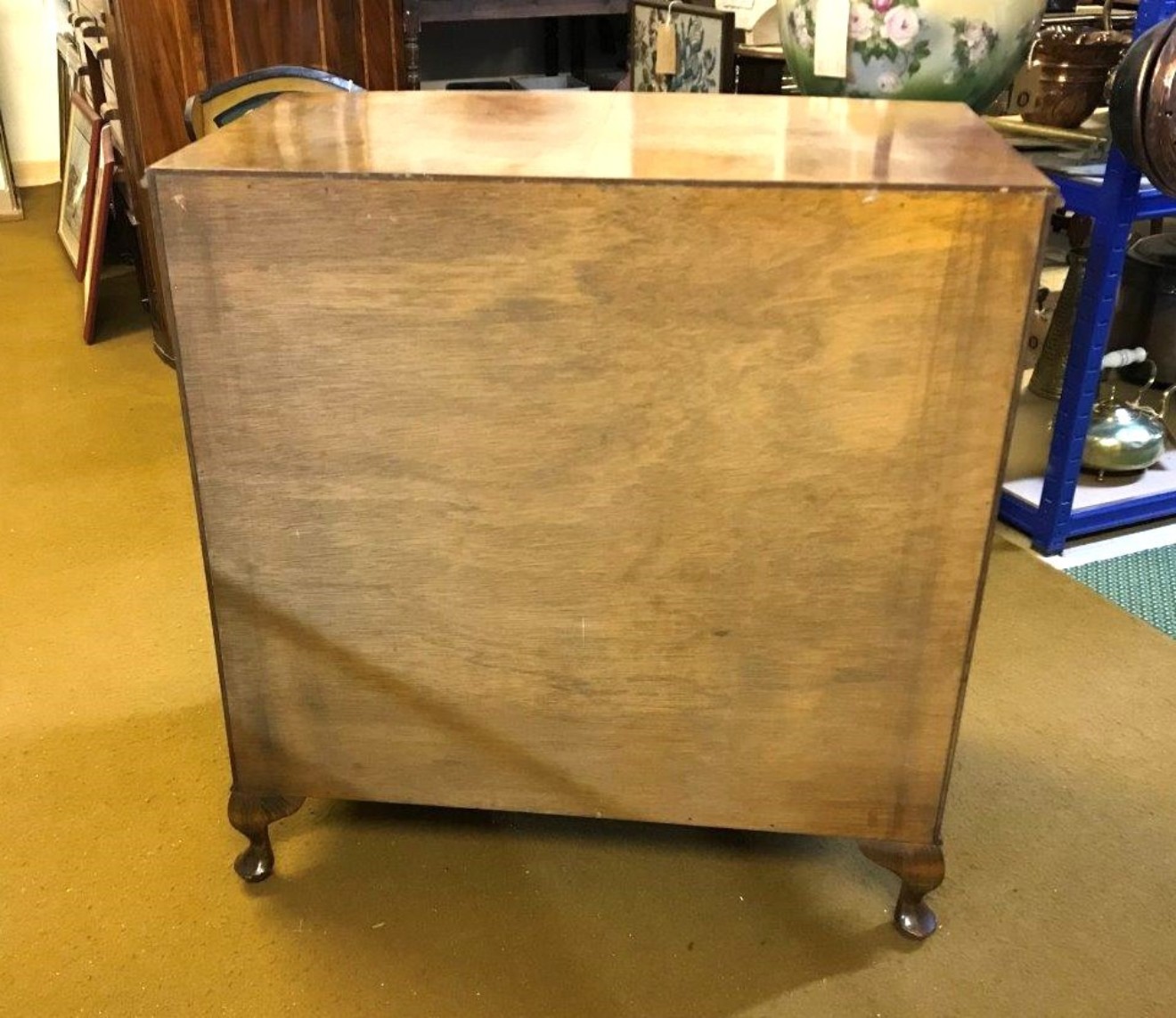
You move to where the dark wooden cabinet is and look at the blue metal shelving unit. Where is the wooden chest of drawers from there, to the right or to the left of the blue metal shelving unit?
right

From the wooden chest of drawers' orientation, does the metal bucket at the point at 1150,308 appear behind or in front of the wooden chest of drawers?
in front

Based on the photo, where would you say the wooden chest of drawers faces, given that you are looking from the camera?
facing away from the viewer

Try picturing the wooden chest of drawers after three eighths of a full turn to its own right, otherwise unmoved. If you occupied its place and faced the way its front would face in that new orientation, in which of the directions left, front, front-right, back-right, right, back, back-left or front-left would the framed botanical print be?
back-left

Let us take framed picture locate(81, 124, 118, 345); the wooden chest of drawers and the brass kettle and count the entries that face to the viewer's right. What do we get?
1

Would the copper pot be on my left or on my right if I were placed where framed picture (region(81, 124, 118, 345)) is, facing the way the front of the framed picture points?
on my left
